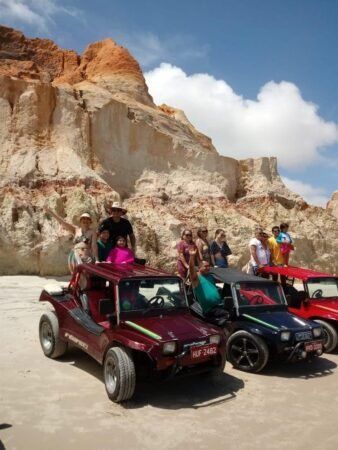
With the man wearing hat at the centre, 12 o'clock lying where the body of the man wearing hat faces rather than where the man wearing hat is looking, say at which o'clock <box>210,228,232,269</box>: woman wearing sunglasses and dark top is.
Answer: The woman wearing sunglasses and dark top is roughly at 8 o'clock from the man wearing hat.

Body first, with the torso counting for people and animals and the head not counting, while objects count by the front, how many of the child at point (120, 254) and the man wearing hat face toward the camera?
2

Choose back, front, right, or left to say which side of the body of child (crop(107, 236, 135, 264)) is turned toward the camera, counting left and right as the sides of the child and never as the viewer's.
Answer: front

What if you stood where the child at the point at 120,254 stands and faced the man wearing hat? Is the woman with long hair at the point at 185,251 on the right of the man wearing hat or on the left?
right

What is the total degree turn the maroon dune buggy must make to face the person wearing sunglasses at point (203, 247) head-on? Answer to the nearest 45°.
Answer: approximately 135° to its left

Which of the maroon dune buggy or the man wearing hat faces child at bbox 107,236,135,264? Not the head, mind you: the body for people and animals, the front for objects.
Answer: the man wearing hat

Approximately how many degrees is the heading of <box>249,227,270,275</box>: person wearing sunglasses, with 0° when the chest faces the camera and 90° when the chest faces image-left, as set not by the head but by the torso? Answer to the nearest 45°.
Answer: approximately 315°

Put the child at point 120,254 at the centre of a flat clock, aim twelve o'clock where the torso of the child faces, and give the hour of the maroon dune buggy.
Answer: The maroon dune buggy is roughly at 12 o'clock from the child.

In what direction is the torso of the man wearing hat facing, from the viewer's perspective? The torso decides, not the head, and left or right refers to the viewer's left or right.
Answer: facing the viewer

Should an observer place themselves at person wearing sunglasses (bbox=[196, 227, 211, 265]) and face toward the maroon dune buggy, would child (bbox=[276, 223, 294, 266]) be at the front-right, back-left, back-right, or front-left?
back-left

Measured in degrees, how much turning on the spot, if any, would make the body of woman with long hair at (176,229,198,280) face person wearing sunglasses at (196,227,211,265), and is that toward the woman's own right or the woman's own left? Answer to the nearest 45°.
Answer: approximately 90° to the woman's own left

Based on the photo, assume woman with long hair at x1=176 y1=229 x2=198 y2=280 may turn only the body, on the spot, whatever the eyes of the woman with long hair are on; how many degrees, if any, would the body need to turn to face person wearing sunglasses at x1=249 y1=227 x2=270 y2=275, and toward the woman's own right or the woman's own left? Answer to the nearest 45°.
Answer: approximately 45° to the woman's own left
